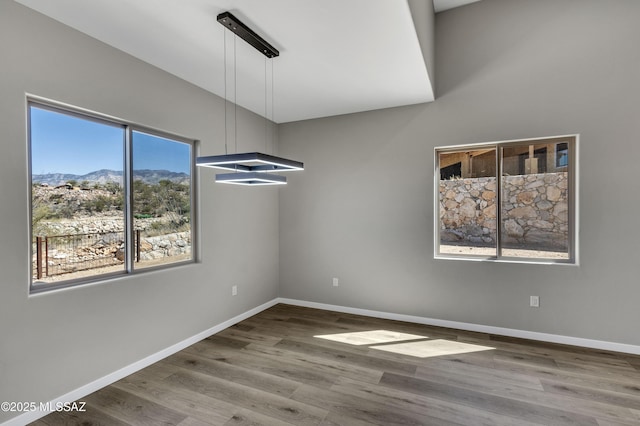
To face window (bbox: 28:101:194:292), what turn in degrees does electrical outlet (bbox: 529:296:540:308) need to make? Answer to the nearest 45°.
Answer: approximately 45° to its right

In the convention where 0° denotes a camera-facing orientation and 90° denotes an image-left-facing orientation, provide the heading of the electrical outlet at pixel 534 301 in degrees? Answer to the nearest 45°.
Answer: approximately 0°

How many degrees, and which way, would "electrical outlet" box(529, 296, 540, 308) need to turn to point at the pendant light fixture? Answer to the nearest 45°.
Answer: approximately 45° to its right

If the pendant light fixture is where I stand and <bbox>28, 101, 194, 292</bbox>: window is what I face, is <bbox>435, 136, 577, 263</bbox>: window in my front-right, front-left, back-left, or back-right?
back-right
